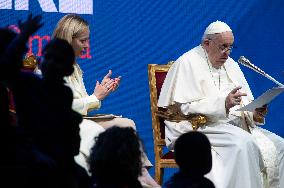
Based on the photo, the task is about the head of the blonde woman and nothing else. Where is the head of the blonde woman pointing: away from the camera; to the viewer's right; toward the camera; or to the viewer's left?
to the viewer's right

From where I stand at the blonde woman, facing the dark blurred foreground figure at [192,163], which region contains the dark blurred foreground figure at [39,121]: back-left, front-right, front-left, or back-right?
front-right

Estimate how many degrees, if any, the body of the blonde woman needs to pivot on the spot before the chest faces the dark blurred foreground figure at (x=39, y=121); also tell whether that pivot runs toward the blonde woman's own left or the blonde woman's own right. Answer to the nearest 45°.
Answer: approximately 90° to the blonde woman's own right

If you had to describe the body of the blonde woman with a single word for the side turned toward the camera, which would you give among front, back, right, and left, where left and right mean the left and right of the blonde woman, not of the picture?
right

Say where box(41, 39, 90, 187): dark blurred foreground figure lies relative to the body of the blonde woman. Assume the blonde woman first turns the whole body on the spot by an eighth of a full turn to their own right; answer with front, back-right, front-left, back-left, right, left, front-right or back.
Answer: front-right

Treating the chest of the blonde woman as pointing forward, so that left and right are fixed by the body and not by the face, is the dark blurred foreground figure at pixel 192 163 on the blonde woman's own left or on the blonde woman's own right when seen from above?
on the blonde woman's own right
